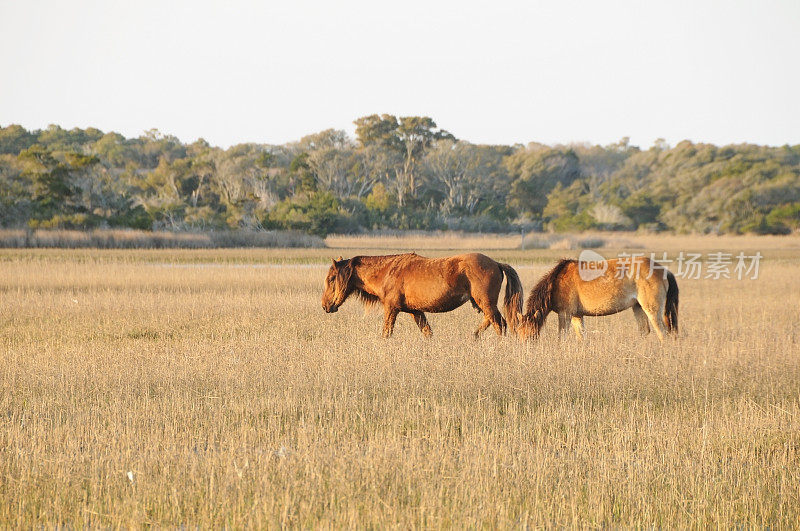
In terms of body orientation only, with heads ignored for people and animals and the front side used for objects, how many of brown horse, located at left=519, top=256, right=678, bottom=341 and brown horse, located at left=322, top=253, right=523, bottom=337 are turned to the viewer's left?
2

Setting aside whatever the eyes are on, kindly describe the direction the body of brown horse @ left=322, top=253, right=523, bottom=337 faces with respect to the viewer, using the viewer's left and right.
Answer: facing to the left of the viewer

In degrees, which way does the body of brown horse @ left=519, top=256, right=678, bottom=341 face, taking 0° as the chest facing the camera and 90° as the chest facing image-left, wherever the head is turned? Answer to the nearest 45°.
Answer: approximately 90°

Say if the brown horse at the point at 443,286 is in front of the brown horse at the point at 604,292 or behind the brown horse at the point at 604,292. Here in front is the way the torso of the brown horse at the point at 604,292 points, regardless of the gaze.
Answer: in front

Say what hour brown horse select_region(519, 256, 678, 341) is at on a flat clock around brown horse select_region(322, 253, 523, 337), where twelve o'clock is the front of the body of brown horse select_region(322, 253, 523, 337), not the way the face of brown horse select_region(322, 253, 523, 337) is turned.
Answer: brown horse select_region(519, 256, 678, 341) is roughly at 6 o'clock from brown horse select_region(322, 253, 523, 337).
